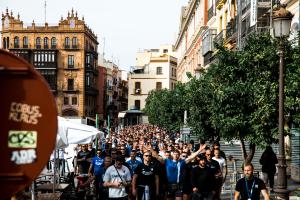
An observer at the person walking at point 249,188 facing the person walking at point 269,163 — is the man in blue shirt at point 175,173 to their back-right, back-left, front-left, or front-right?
front-left

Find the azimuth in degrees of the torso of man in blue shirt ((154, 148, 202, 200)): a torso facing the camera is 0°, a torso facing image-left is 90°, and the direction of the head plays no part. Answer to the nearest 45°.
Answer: approximately 0°

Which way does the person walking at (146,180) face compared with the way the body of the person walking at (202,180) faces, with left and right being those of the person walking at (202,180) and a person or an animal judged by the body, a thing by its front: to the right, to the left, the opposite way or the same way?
the same way

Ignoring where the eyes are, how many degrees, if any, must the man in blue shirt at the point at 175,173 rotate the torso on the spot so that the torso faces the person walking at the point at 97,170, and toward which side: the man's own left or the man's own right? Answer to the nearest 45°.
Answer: approximately 135° to the man's own right

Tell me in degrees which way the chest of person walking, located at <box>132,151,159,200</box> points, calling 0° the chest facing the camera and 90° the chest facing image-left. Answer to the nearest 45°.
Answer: approximately 0°

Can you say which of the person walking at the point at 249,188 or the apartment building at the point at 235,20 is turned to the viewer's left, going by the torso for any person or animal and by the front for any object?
the apartment building

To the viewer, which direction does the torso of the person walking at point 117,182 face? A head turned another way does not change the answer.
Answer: toward the camera

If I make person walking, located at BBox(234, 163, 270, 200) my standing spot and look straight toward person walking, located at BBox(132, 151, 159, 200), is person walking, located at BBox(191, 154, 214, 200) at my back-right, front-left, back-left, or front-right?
front-right

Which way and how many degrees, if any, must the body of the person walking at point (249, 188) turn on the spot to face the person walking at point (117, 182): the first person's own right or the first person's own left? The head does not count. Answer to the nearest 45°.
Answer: approximately 135° to the first person's own right

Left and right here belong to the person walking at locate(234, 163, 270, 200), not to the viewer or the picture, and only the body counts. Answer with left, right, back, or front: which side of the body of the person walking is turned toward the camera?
front

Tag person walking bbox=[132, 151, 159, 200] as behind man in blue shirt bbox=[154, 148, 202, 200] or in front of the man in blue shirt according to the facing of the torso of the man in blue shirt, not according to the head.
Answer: in front

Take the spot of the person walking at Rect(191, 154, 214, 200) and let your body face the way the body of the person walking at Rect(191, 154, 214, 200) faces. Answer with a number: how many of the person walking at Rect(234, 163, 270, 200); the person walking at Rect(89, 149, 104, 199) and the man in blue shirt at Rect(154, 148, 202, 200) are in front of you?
1

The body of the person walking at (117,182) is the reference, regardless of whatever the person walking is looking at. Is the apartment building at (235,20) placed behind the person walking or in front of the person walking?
behind

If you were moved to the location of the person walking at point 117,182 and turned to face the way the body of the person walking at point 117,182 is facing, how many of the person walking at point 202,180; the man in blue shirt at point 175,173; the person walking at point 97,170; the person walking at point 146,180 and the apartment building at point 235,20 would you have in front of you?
0

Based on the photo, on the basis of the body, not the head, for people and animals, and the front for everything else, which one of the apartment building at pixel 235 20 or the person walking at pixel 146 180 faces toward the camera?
the person walking

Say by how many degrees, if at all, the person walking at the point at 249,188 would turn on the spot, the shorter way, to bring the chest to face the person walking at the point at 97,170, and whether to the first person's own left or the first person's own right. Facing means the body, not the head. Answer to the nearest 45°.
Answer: approximately 135° to the first person's own right

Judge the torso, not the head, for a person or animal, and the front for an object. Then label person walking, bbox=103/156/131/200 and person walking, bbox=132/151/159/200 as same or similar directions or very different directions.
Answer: same or similar directions

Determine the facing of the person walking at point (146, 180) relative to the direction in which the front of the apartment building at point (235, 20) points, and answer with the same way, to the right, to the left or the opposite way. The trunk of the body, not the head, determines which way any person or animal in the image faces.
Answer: to the left

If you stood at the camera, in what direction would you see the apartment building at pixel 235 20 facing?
facing to the left of the viewer
